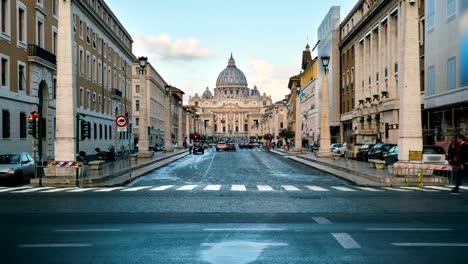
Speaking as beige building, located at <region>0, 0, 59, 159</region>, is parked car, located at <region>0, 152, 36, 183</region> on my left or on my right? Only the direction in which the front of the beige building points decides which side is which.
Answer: on my right

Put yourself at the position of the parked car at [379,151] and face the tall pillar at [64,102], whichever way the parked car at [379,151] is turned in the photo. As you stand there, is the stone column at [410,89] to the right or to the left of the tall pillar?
left

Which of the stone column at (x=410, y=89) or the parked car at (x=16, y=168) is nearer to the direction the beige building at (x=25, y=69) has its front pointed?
the stone column

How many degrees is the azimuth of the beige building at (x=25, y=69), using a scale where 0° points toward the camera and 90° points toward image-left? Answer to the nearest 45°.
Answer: approximately 315°

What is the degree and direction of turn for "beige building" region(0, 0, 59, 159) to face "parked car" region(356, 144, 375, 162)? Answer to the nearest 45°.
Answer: approximately 45° to its left

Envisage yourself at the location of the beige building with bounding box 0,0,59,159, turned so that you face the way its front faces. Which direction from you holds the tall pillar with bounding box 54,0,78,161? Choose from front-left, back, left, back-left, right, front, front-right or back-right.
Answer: front-right
